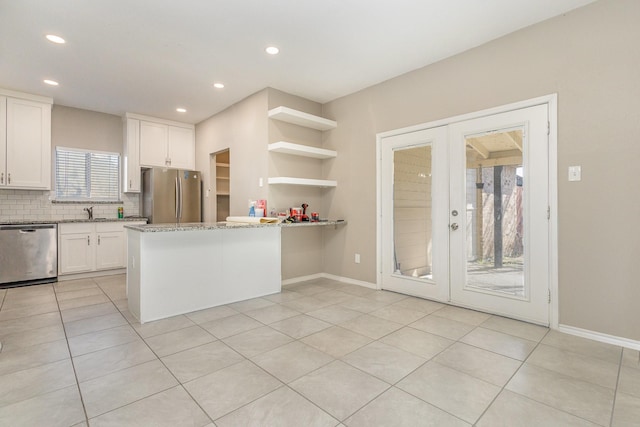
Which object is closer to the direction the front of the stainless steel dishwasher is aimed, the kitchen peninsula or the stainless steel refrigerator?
the kitchen peninsula

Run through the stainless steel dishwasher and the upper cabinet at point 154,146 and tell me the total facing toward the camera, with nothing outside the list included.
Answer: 2

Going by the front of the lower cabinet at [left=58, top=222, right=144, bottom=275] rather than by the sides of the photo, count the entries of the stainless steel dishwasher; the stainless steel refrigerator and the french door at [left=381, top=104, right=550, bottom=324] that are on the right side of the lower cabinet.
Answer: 1

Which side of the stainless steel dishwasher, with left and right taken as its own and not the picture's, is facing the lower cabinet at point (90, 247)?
left

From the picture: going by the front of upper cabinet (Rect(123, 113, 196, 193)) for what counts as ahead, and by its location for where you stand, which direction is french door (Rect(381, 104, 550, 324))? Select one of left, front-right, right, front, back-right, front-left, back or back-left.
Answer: front-left

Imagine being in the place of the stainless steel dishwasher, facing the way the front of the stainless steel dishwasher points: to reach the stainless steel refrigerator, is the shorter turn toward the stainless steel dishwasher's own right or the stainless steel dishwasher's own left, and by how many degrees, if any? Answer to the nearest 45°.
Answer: approximately 90° to the stainless steel dishwasher's own left
